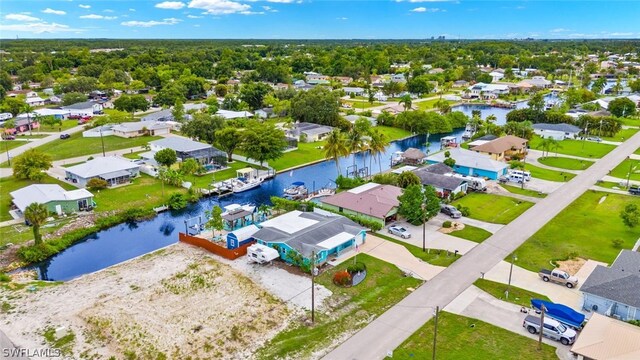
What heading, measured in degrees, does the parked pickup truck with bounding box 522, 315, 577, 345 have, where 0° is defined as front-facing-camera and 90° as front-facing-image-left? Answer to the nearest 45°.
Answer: approximately 315°

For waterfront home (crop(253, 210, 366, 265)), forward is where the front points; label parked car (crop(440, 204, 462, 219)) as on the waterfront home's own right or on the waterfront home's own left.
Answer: on the waterfront home's own left

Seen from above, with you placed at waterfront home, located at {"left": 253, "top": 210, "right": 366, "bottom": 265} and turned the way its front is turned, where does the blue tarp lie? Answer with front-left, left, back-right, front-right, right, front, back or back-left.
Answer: front

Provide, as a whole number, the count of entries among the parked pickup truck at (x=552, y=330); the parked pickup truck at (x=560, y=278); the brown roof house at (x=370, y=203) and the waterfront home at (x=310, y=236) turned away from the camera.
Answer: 0

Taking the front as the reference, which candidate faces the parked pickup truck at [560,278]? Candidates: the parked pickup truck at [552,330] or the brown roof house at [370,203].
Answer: the brown roof house

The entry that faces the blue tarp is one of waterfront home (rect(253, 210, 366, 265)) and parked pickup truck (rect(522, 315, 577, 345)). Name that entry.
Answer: the waterfront home

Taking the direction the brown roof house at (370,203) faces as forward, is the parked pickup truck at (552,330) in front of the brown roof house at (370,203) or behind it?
in front

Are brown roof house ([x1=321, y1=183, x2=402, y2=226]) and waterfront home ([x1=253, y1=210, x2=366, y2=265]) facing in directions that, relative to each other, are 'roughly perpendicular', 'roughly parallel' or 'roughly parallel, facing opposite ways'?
roughly parallel

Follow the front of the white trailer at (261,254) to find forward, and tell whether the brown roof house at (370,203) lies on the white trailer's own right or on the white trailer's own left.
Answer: on the white trailer's own left

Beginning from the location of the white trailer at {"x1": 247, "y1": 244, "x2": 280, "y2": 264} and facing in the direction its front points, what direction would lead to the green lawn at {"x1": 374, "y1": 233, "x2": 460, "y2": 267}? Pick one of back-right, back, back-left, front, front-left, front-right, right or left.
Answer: front-left

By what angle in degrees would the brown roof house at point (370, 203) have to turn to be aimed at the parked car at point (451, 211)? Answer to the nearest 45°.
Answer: approximately 45° to its left

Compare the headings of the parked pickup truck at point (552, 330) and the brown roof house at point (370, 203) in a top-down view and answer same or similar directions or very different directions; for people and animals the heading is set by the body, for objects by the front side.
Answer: same or similar directions
